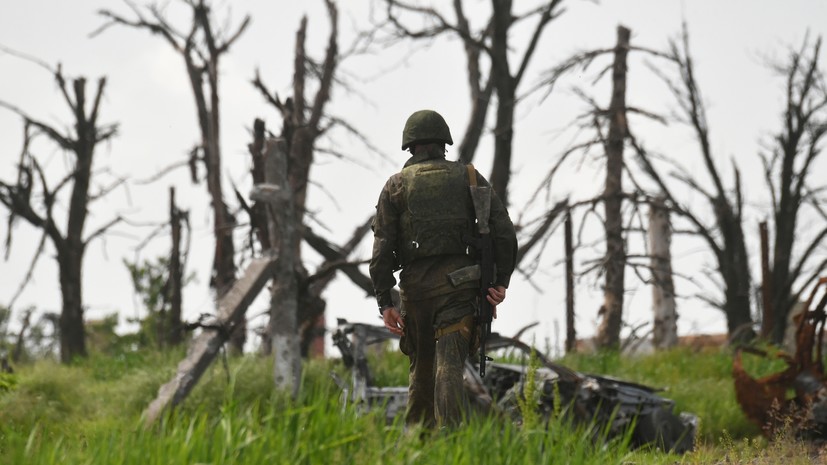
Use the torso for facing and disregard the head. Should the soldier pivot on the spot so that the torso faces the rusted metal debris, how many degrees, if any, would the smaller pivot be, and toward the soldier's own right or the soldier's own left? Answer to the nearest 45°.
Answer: approximately 45° to the soldier's own right

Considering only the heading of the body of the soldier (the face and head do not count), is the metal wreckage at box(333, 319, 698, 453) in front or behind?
in front

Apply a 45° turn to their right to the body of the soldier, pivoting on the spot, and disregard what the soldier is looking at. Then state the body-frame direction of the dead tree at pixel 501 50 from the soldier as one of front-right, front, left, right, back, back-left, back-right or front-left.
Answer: front-left

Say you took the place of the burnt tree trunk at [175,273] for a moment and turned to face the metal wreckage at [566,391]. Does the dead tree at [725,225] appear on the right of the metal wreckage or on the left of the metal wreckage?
left

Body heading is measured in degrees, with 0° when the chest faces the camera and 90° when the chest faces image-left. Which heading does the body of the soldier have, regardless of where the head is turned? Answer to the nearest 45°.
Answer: approximately 180°

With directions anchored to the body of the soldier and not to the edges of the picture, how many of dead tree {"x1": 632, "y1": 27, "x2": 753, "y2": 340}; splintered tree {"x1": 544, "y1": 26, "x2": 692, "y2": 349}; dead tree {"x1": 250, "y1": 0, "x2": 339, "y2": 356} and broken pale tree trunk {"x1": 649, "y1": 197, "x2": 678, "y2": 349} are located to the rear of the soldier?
0

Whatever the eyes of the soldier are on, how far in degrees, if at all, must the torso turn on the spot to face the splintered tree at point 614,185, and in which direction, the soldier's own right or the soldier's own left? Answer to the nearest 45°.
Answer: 0° — they already face it

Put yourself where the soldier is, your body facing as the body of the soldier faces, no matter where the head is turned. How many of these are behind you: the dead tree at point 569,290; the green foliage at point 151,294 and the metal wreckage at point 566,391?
0

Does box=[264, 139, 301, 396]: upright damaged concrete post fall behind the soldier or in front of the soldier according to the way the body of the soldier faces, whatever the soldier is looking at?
in front

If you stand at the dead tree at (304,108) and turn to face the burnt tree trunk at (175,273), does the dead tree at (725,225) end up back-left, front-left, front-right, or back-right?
back-right

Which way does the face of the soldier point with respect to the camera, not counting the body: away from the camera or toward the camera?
away from the camera

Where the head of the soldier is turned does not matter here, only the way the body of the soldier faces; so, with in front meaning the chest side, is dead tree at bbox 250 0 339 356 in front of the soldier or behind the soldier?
in front

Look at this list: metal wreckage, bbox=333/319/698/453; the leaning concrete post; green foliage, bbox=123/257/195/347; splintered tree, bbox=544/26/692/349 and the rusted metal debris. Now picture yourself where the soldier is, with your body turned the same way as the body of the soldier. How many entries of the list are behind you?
0
